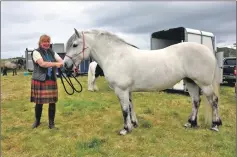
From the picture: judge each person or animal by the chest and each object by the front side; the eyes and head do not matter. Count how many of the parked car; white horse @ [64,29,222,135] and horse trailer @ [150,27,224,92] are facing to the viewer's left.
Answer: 1

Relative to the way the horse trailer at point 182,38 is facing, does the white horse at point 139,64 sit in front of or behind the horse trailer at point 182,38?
behind

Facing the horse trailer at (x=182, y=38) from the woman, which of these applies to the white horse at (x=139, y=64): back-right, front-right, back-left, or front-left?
front-right

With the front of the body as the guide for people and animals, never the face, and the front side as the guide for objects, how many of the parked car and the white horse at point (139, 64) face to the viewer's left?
1

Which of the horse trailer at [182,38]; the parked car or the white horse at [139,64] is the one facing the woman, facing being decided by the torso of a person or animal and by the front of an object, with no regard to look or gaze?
the white horse

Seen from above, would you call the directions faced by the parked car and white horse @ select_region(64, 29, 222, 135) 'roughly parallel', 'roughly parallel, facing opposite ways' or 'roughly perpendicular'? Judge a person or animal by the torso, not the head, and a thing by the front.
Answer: roughly perpendicular

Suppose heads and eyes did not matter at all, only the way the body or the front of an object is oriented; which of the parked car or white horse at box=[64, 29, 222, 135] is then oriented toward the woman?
the white horse

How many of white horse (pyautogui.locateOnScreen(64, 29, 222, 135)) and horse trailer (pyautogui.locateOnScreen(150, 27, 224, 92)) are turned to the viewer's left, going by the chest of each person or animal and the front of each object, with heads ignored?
1

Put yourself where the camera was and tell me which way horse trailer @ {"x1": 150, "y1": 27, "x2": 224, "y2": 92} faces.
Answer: facing away from the viewer and to the right of the viewer

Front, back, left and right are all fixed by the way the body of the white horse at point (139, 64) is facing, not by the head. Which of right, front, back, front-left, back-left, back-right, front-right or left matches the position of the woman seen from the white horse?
front

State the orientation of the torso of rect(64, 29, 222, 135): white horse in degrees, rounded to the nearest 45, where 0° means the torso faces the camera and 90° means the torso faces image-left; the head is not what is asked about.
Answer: approximately 90°
